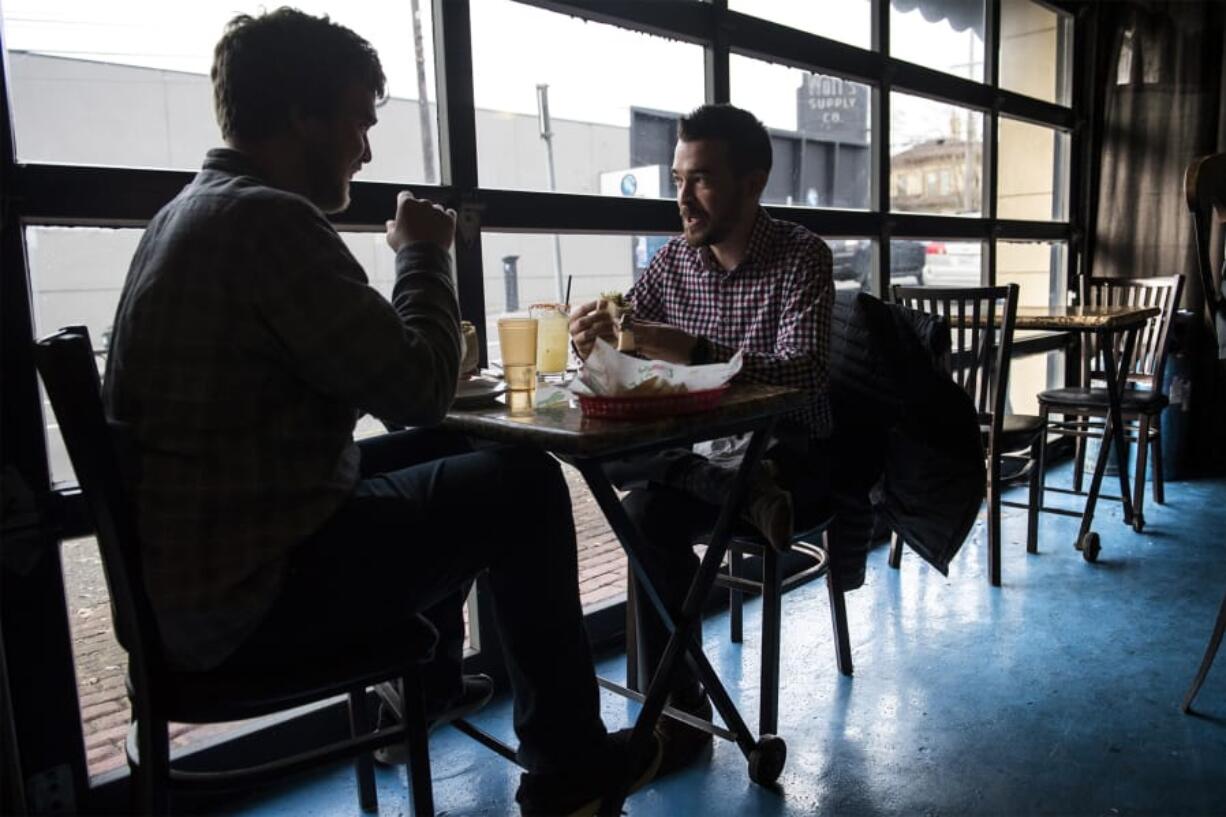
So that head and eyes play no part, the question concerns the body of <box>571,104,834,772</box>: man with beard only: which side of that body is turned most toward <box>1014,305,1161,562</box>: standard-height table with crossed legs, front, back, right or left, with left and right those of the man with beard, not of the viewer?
back

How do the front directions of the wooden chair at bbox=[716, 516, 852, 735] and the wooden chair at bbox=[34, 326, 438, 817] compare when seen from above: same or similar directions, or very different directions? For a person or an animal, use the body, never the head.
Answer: very different directions

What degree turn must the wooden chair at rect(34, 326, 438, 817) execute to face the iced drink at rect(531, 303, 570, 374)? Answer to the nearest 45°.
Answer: approximately 45° to its left

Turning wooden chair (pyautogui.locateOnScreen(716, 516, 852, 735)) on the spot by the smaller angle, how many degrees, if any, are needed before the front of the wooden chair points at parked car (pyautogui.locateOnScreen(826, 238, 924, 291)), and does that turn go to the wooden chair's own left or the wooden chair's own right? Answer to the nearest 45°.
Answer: approximately 135° to the wooden chair's own right

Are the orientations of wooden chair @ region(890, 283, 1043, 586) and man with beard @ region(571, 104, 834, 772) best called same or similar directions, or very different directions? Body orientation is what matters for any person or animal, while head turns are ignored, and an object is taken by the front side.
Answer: very different directions

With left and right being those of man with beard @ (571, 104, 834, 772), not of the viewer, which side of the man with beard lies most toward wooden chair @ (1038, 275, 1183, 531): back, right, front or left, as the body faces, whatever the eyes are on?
back

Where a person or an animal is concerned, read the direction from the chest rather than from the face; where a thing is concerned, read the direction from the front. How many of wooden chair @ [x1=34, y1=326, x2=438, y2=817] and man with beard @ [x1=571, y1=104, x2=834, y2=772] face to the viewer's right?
1

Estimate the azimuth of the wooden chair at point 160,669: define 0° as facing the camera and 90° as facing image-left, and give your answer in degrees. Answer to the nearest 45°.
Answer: approximately 270°

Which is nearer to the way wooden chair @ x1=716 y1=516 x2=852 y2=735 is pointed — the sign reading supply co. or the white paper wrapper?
the white paper wrapper

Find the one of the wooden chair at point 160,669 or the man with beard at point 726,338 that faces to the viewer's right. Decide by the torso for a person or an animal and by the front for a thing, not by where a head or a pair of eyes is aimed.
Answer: the wooden chair

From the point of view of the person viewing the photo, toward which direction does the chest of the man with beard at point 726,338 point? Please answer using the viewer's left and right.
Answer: facing the viewer and to the left of the viewer

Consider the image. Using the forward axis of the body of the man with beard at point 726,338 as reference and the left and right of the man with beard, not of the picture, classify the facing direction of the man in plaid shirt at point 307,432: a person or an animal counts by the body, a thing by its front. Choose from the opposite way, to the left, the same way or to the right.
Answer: the opposite way
